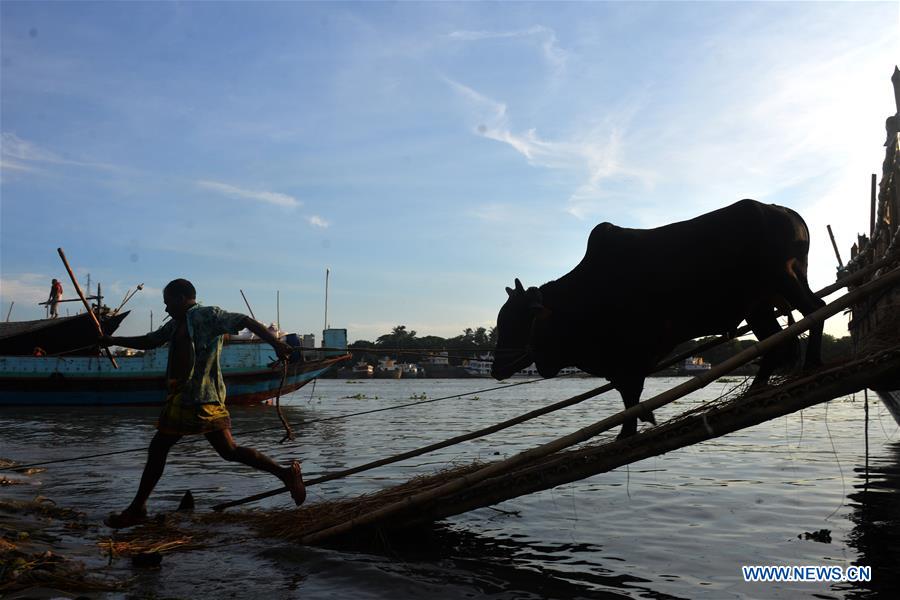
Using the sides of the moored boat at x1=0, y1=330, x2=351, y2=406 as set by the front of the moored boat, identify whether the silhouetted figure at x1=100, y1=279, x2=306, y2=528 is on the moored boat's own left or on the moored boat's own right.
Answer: on the moored boat's own right

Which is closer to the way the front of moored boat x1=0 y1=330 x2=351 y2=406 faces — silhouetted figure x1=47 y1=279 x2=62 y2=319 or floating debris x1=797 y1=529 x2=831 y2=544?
the floating debris

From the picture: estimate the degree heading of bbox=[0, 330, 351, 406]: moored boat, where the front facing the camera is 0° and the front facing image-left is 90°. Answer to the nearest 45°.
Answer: approximately 270°

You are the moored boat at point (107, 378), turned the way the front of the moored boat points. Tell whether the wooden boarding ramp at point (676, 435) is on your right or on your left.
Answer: on your right

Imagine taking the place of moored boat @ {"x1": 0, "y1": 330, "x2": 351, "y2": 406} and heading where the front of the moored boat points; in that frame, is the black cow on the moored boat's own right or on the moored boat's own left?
on the moored boat's own right

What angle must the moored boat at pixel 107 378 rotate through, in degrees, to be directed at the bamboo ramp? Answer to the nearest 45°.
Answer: approximately 90° to its right
